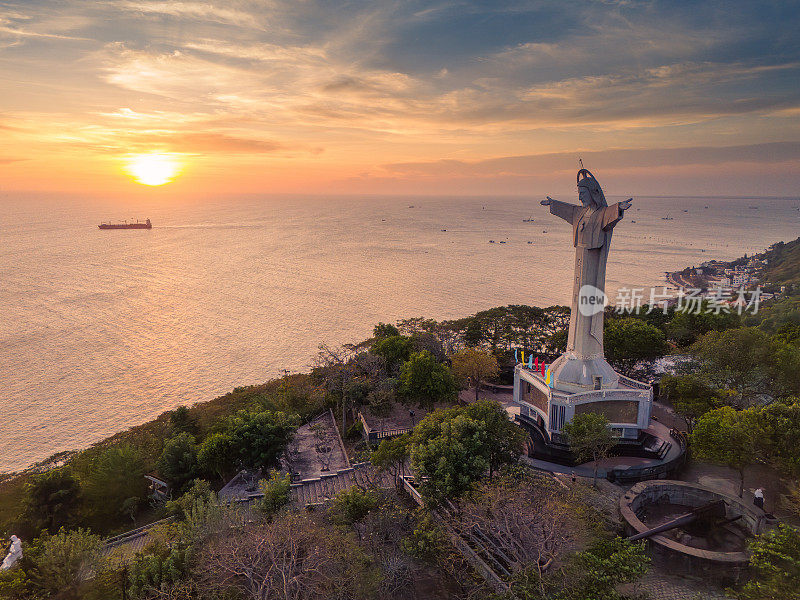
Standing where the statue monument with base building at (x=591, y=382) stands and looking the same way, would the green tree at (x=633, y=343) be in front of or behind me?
behind

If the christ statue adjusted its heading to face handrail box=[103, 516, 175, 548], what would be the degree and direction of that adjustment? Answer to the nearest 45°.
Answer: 0° — it already faces it

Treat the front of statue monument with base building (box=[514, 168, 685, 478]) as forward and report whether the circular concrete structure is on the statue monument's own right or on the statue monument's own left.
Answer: on the statue monument's own left

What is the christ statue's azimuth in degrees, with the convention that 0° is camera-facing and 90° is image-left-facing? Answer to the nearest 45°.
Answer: approximately 45°

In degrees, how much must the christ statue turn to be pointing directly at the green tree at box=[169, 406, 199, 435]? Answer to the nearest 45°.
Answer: approximately 45° to its right

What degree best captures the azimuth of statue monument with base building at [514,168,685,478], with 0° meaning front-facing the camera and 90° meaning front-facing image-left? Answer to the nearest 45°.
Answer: approximately 45°

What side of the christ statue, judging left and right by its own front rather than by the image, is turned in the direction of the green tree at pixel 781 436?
left
